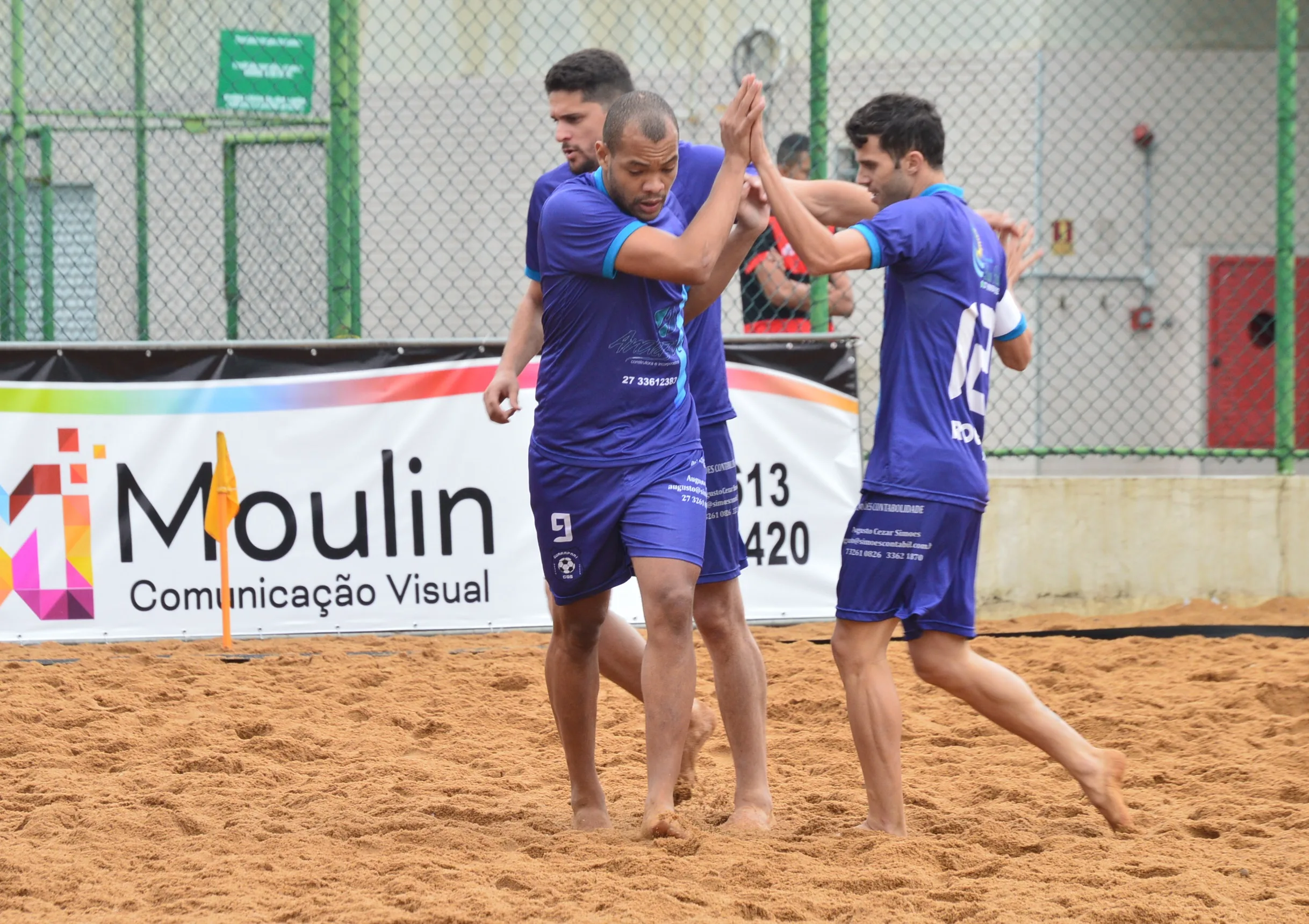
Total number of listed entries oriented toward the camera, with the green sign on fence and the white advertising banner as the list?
2

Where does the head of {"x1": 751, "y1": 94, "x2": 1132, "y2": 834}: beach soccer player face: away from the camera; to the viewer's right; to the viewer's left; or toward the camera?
to the viewer's left

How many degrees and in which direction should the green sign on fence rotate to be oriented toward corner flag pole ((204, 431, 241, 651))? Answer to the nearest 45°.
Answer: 0° — it already faces it

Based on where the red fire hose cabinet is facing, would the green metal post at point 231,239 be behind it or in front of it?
in front

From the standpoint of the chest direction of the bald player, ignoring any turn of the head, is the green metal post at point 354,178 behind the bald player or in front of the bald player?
behind

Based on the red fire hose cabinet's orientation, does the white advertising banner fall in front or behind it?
in front

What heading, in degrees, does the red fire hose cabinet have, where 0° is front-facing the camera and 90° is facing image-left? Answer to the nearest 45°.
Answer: approximately 0°

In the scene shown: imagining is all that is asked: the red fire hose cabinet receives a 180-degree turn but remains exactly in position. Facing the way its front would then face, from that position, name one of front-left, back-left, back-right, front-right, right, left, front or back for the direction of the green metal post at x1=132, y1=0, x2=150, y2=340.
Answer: back-left
